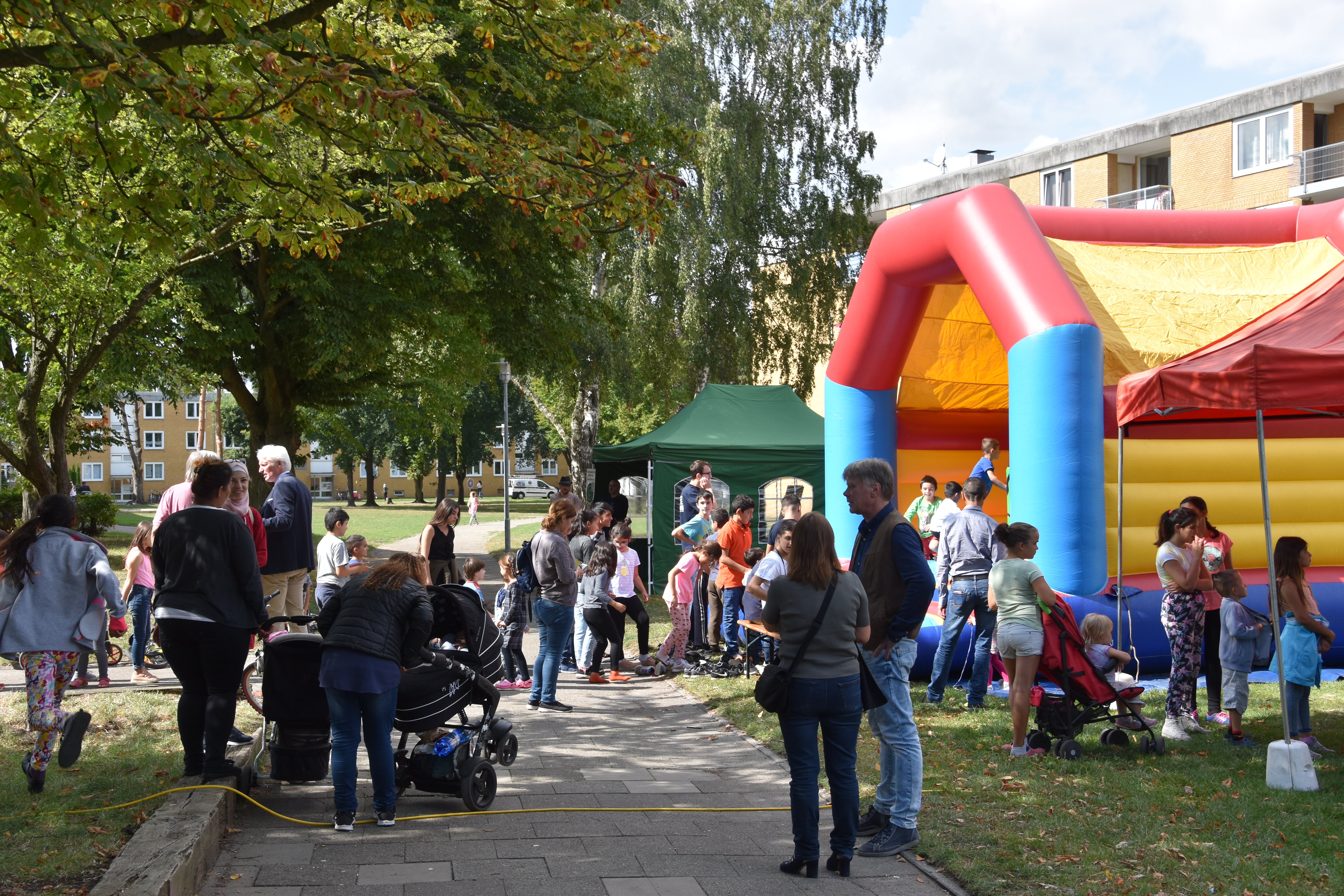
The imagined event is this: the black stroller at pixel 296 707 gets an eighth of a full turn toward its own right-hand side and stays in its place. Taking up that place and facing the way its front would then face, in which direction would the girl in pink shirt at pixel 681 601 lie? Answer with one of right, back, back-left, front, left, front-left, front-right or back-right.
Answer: front

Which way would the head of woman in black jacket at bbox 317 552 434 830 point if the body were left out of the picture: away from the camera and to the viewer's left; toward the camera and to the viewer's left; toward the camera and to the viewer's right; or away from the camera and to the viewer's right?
away from the camera and to the viewer's right

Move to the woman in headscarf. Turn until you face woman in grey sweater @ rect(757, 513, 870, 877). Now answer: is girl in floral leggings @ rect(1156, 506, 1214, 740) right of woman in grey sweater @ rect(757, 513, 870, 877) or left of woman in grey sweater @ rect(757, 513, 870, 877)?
left

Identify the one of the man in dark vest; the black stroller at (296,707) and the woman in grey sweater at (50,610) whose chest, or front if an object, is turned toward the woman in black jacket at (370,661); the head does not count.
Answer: the man in dark vest

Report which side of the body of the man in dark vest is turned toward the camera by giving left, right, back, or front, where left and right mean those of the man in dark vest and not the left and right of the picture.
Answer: left

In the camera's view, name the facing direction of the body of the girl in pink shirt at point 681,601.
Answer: to the viewer's right

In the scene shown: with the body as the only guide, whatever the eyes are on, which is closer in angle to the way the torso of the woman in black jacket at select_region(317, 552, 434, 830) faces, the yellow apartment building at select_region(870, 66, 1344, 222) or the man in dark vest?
the yellow apartment building

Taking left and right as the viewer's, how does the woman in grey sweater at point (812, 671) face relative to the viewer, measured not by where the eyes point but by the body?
facing away from the viewer

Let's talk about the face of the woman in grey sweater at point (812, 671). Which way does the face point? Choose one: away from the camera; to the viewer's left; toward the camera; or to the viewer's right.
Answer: away from the camera

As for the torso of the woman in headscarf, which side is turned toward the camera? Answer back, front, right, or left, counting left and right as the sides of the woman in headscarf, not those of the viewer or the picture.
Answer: front

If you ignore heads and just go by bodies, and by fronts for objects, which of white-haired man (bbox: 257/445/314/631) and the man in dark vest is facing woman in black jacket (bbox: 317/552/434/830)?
the man in dark vest

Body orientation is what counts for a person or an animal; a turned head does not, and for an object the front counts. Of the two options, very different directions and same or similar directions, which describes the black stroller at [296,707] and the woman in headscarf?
very different directions

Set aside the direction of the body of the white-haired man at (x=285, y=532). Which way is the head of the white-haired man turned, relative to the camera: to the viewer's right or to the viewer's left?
to the viewer's left

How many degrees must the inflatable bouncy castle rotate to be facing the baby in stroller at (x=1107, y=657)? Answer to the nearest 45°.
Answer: approximately 45° to its left
